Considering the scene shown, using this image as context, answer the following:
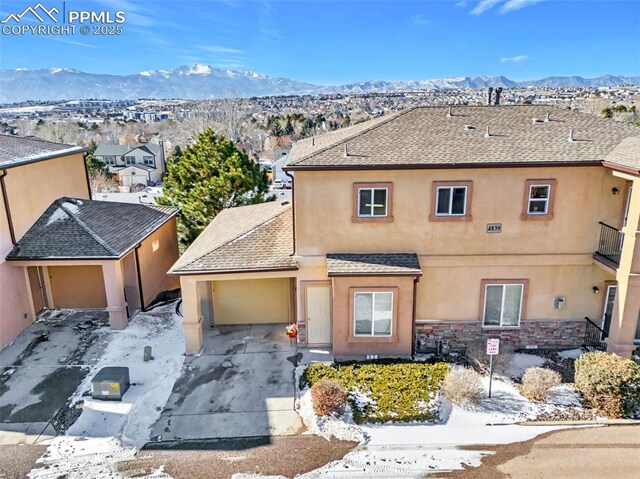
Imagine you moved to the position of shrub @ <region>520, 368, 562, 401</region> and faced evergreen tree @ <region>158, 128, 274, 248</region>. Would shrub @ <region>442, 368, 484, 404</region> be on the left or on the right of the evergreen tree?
left

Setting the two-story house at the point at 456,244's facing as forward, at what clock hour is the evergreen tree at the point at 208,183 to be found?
The evergreen tree is roughly at 4 o'clock from the two-story house.

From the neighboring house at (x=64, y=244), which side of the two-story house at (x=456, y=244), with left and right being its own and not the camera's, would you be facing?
right

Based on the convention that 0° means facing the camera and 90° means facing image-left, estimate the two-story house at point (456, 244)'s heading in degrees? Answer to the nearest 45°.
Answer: approximately 0°

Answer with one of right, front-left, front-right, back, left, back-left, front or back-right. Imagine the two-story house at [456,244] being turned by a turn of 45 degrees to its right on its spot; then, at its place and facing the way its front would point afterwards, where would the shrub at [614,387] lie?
left

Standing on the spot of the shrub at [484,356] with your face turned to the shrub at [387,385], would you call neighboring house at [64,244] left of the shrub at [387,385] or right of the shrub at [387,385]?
right

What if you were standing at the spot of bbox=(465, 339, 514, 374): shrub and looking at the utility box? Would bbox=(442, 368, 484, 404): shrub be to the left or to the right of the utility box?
left

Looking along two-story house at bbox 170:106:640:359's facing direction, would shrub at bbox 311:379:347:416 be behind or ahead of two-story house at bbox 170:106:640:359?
ahead
